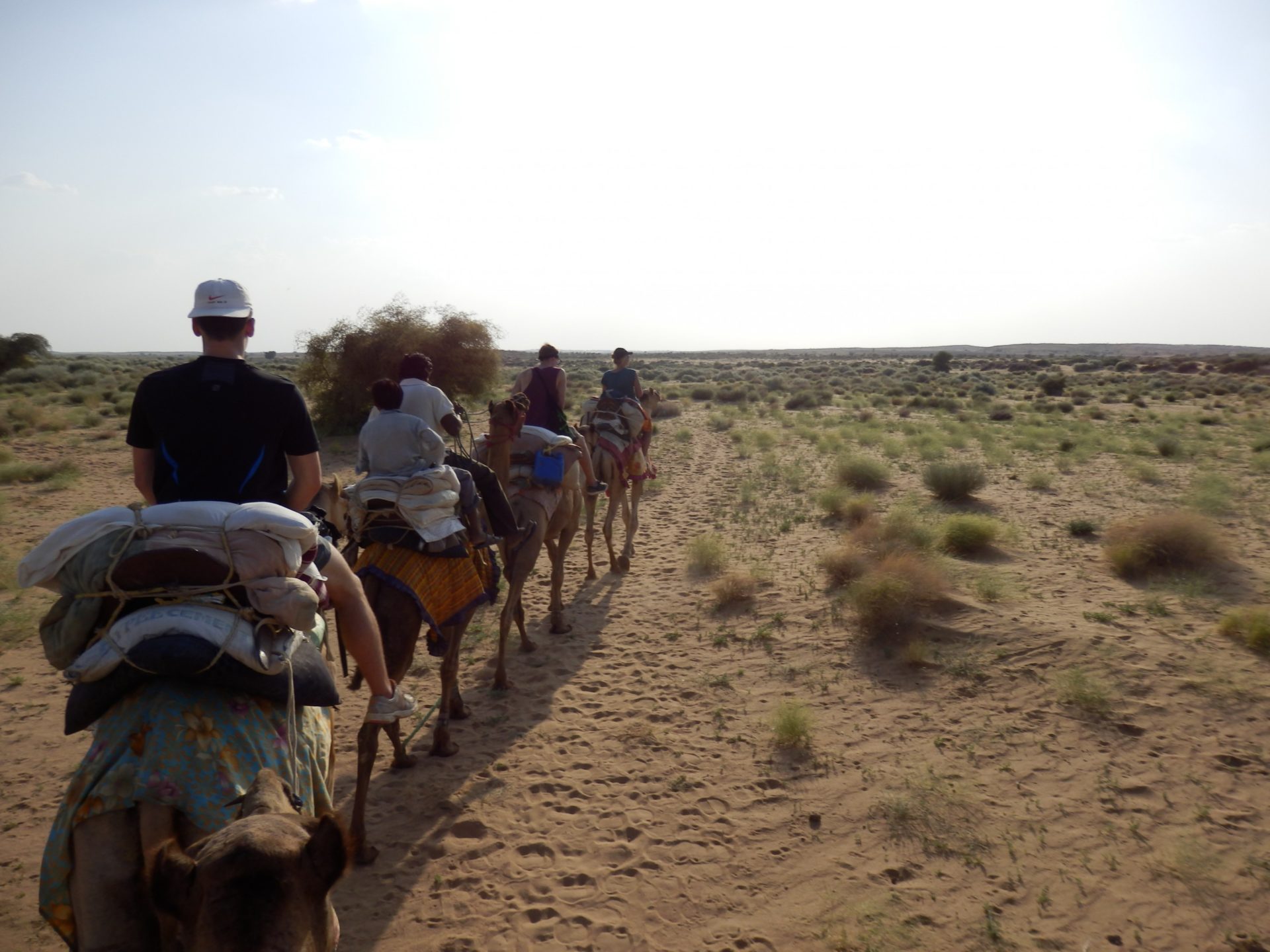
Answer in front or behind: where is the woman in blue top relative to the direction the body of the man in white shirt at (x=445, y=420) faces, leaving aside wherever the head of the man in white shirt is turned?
in front

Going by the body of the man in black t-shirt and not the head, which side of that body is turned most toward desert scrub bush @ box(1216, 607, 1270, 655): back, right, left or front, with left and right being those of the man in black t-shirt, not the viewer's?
right

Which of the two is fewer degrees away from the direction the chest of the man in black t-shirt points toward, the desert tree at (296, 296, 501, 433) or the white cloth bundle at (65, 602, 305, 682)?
the desert tree

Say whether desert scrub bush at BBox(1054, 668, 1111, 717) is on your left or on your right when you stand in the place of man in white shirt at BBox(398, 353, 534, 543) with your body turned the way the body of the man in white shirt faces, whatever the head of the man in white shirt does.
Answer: on your right

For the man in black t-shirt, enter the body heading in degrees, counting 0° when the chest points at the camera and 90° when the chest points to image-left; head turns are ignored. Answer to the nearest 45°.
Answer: approximately 180°

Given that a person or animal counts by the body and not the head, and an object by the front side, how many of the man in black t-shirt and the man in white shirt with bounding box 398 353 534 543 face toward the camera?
0

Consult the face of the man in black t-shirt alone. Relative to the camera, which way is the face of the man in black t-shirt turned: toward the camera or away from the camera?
away from the camera

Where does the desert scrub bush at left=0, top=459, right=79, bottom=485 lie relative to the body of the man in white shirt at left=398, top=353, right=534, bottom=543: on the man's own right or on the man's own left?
on the man's own left
